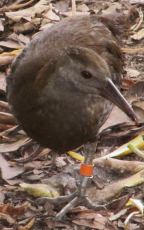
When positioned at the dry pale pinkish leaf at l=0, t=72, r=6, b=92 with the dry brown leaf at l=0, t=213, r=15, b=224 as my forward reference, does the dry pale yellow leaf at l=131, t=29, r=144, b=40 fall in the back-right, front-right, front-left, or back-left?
back-left

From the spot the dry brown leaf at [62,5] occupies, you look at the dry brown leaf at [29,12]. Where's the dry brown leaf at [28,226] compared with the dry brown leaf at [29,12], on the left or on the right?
left

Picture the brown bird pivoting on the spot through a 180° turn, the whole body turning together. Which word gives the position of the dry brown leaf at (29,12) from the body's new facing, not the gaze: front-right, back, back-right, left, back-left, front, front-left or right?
front-left

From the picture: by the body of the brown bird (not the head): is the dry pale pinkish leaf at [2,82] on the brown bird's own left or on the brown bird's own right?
on the brown bird's own right
